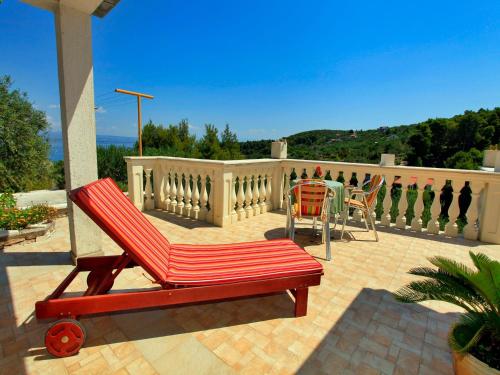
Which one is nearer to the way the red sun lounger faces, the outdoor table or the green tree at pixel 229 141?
the outdoor table

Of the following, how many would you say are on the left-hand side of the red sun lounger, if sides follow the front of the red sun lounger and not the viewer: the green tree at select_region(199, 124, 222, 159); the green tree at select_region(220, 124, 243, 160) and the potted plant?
2

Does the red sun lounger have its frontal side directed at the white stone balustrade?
no

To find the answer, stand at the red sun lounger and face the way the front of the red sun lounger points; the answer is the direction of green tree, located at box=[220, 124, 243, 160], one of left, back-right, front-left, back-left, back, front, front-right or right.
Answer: left

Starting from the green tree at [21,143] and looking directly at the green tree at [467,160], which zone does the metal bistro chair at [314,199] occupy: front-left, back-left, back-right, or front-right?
front-right

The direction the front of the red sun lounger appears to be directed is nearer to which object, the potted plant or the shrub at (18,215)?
the potted plant

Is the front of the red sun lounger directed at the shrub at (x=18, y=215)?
no

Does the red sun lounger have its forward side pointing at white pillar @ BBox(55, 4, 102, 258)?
no

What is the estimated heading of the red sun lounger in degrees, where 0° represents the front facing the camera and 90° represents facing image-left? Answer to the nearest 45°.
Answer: approximately 270°

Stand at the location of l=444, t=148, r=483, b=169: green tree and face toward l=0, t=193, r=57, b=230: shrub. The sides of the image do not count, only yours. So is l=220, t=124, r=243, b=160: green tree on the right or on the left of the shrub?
right

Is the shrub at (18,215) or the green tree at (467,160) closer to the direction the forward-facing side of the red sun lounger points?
the green tree

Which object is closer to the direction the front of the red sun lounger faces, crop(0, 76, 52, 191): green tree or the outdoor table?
the outdoor table

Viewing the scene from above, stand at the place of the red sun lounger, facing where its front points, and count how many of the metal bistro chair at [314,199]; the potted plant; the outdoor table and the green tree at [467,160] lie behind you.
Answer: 0

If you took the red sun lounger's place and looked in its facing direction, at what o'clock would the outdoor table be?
The outdoor table is roughly at 11 o'clock from the red sun lounger.

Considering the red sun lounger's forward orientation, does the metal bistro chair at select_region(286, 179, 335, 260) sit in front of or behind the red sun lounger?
in front

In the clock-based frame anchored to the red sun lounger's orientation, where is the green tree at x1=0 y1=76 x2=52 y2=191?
The green tree is roughly at 8 o'clock from the red sun lounger.
